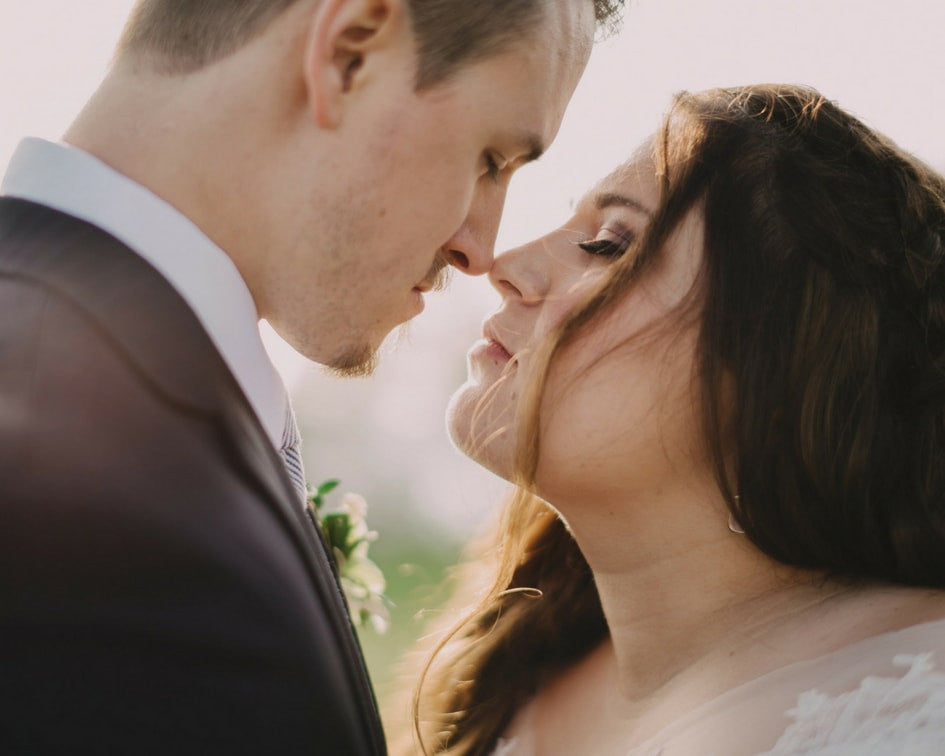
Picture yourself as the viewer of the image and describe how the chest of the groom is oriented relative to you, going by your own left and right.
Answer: facing to the right of the viewer

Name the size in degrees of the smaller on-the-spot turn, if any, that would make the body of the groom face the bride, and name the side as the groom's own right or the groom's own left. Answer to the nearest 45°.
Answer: approximately 45° to the groom's own left

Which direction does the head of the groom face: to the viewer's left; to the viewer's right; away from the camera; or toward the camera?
to the viewer's right
